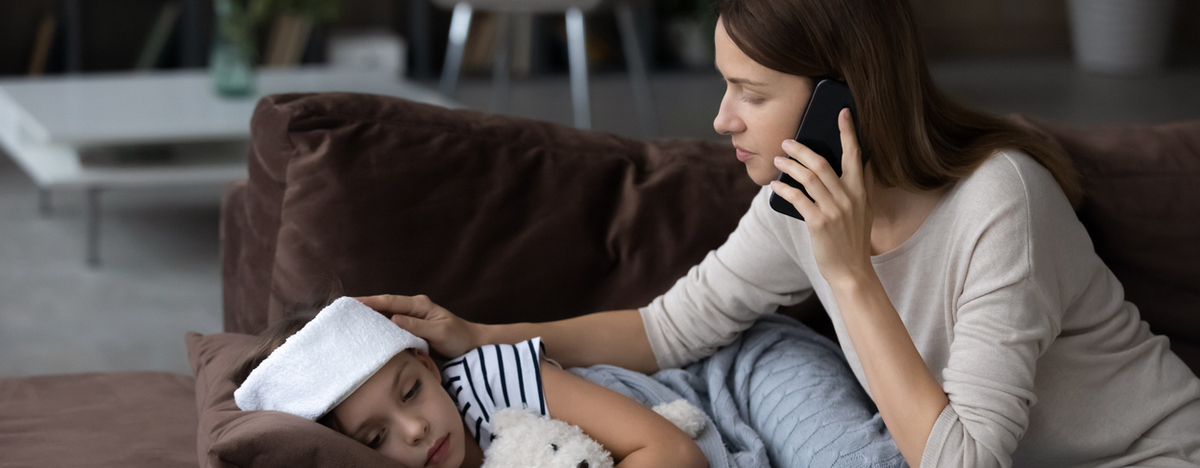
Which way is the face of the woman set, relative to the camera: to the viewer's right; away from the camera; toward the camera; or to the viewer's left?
to the viewer's left

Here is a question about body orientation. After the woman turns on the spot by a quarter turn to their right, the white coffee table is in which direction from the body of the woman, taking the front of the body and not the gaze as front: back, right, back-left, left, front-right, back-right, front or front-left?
front

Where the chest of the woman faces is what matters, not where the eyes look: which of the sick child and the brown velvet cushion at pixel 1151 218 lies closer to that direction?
the sick child

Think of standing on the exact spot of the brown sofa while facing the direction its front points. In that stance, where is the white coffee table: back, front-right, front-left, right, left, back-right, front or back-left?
back-right

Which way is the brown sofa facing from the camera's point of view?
toward the camera

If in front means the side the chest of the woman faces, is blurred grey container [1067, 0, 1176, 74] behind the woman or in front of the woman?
behind

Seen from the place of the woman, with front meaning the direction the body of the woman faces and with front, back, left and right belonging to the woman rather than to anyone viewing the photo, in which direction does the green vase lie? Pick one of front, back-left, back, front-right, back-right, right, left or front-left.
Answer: right

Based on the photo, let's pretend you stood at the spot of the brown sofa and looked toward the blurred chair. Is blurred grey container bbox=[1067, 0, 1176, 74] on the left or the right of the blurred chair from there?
right
